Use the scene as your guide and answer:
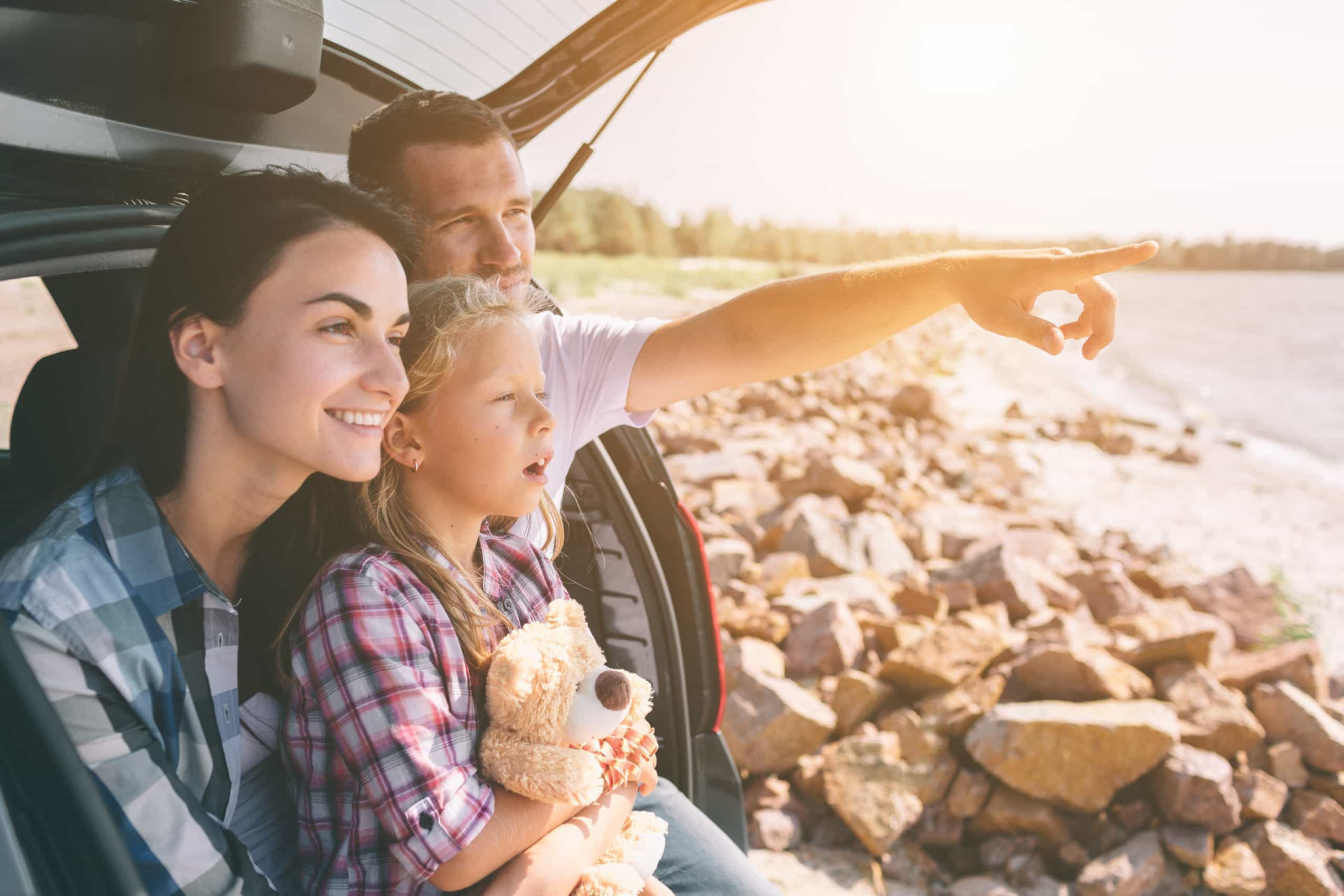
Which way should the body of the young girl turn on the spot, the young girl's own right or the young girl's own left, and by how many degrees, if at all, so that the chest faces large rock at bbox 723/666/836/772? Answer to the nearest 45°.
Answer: approximately 90° to the young girl's own left

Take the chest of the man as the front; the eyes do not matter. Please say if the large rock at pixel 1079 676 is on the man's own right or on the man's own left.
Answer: on the man's own left

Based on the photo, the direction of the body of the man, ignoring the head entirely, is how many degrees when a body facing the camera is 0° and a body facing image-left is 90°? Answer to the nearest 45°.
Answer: approximately 315°

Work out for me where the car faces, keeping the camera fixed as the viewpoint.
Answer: facing away from the viewer and to the left of the viewer

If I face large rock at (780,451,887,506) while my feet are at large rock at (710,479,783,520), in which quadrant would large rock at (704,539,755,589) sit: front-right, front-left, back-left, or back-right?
back-right
